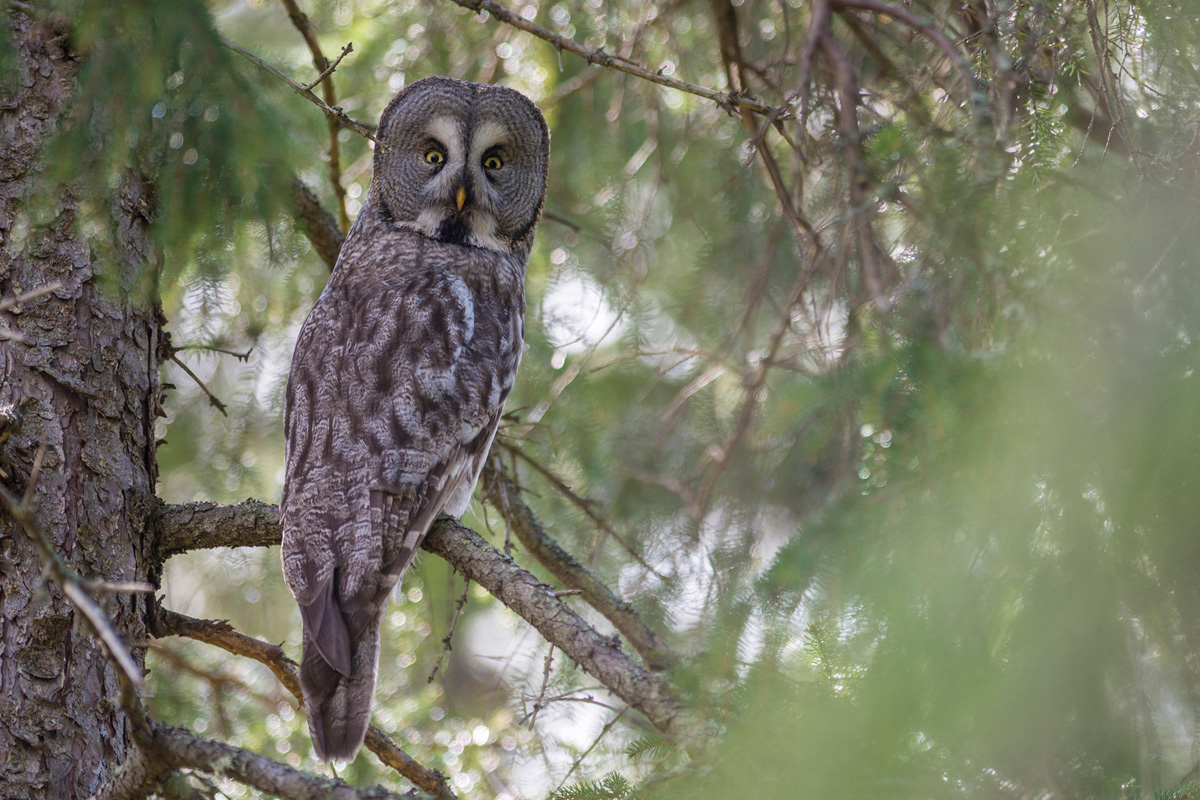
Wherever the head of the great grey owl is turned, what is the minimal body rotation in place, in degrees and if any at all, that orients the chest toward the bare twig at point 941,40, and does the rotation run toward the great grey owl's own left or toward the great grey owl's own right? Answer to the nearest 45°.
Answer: approximately 90° to the great grey owl's own right

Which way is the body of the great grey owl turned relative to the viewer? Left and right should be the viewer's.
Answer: facing away from the viewer and to the right of the viewer
